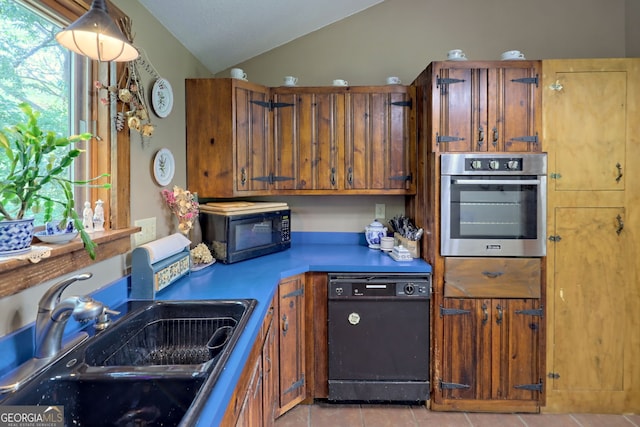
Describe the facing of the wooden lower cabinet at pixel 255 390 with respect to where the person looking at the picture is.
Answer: facing to the right of the viewer

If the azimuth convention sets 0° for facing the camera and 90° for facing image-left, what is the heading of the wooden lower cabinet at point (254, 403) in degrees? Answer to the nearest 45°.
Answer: approximately 270°

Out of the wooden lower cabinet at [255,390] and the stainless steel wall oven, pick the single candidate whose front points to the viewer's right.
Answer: the wooden lower cabinet

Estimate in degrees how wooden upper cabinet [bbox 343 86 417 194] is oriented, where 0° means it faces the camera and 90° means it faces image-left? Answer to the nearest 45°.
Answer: approximately 0°
